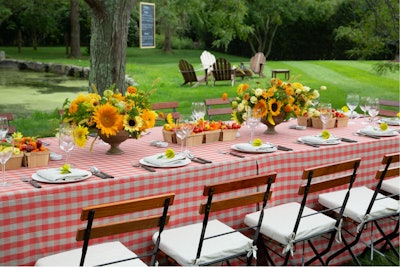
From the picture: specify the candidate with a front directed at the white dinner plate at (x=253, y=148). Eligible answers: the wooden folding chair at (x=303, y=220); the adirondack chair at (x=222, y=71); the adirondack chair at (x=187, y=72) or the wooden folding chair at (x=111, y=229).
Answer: the wooden folding chair at (x=303, y=220)

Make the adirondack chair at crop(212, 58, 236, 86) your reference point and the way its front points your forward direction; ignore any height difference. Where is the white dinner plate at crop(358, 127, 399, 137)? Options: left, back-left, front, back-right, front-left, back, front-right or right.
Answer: back

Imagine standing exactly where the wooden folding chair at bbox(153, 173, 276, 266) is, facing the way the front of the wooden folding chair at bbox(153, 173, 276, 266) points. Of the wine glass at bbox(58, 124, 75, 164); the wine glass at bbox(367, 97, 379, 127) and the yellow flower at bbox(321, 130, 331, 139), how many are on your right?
2

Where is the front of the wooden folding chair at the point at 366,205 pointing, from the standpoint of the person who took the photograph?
facing away from the viewer and to the left of the viewer

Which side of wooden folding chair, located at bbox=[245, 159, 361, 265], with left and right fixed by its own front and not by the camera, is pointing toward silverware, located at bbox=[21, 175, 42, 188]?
left

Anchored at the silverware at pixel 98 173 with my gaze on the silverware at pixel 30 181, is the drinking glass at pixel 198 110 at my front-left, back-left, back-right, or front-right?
back-right

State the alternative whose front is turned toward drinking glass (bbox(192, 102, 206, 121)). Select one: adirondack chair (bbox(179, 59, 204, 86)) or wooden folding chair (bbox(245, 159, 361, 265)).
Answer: the wooden folding chair

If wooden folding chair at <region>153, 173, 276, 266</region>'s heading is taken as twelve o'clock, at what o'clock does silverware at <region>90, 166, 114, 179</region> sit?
The silverware is roughly at 11 o'clock from the wooden folding chair.
